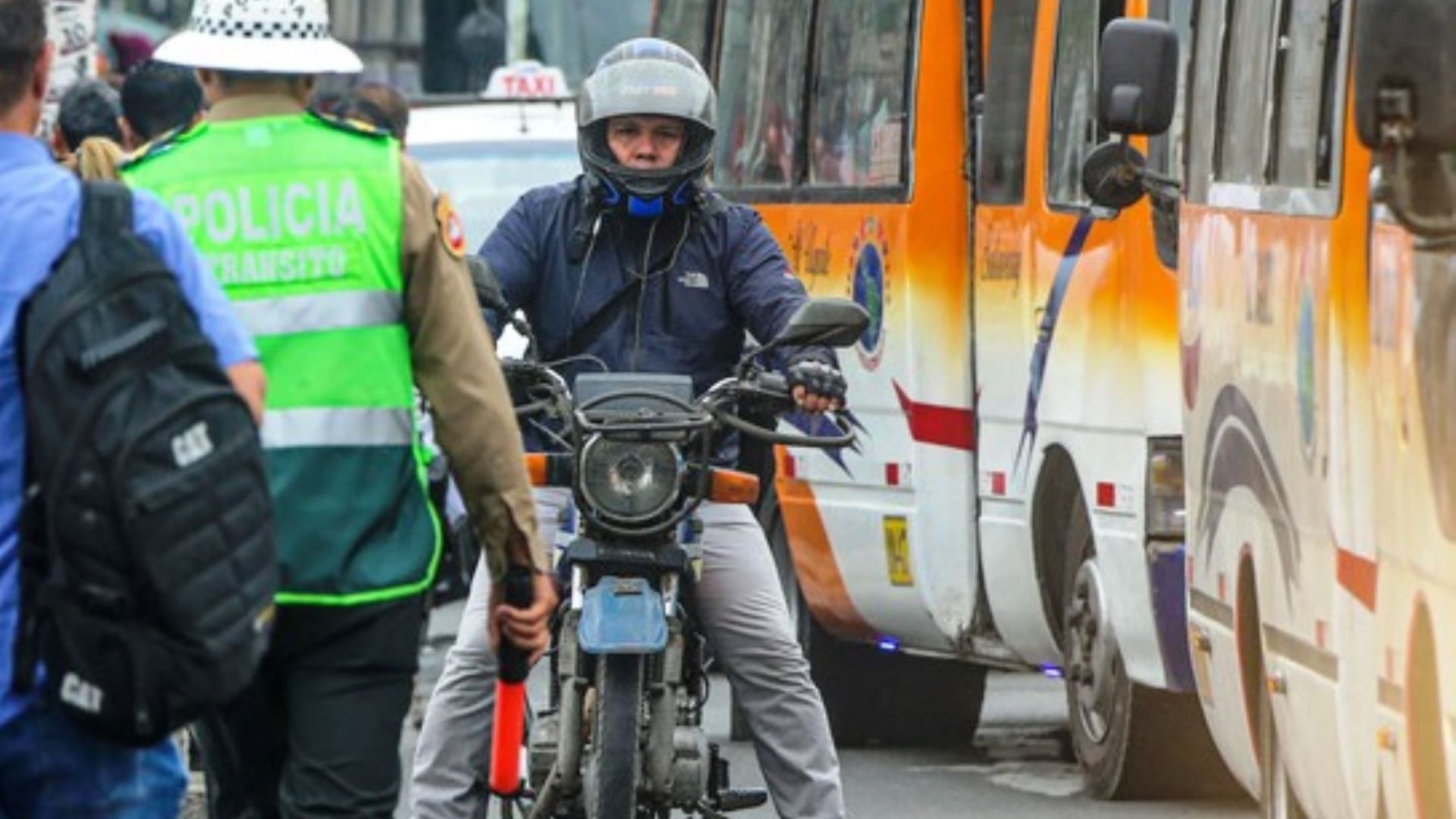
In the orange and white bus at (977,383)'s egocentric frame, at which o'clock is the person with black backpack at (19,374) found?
The person with black backpack is roughly at 2 o'clock from the orange and white bus.

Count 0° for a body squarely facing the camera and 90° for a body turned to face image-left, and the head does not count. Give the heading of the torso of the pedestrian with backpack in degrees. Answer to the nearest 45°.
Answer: approximately 180°

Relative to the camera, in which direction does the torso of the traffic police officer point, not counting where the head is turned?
away from the camera

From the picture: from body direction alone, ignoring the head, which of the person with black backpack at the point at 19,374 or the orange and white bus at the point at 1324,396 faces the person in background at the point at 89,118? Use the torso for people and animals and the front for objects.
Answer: the person with black backpack at the point at 19,374

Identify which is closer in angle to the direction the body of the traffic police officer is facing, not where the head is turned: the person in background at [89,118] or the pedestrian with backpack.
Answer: the person in background

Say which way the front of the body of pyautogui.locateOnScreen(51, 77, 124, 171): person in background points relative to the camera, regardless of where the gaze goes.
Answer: away from the camera

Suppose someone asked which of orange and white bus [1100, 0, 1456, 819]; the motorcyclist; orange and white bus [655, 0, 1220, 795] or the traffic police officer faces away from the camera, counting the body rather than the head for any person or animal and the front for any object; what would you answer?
the traffic police officer

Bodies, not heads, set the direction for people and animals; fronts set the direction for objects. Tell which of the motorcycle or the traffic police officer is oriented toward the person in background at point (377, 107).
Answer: the traffic police officer

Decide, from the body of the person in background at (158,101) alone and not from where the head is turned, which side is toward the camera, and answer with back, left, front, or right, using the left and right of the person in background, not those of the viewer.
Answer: back

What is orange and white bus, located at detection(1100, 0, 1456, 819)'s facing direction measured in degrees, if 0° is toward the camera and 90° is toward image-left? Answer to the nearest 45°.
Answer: approximately 315°

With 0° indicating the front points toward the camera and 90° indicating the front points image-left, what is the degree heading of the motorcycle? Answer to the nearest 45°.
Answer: approximately 0°

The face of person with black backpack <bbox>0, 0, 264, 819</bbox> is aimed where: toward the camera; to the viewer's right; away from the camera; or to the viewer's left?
away from the camera
